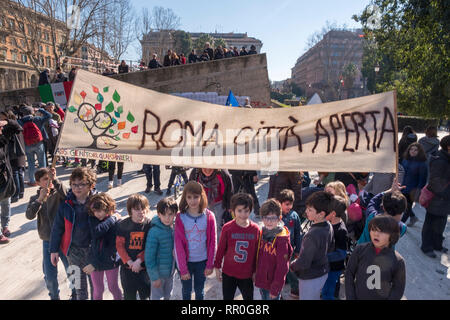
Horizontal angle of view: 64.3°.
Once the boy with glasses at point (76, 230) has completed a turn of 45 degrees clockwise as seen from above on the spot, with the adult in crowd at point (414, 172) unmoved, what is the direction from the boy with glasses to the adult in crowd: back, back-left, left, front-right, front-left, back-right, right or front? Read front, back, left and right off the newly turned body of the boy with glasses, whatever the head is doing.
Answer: left

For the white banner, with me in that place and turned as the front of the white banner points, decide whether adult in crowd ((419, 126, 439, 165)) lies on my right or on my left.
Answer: on my left

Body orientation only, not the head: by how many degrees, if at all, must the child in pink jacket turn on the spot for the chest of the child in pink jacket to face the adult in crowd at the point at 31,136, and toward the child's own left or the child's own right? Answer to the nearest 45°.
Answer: approximately 135° to the child's own right

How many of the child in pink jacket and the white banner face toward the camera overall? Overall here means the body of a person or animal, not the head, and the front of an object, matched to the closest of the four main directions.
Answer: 2

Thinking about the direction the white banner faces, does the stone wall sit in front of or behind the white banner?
behind

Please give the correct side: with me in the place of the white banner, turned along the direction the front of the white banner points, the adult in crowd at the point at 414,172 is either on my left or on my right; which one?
on my left

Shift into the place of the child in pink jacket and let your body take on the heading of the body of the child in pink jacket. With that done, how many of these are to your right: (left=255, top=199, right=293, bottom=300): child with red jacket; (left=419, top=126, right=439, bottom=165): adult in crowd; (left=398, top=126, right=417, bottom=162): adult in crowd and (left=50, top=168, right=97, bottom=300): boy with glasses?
1

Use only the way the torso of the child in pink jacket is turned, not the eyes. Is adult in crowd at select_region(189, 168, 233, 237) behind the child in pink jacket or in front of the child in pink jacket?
behind

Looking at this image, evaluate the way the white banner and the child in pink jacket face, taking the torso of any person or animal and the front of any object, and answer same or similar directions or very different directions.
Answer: same or similar directions

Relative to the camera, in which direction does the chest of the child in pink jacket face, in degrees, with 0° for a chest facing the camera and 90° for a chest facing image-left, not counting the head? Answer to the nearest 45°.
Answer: approximately 0°

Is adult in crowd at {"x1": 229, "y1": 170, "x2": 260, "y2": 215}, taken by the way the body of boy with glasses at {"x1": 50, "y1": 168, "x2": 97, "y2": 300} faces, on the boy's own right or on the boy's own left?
on the boy's own left

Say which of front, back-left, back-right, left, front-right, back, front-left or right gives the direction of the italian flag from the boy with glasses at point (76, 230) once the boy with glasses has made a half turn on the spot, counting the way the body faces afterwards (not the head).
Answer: front-right

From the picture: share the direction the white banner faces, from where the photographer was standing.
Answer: facing the viewer

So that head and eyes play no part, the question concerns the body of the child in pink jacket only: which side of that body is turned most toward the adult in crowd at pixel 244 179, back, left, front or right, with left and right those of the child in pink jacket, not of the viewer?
back
